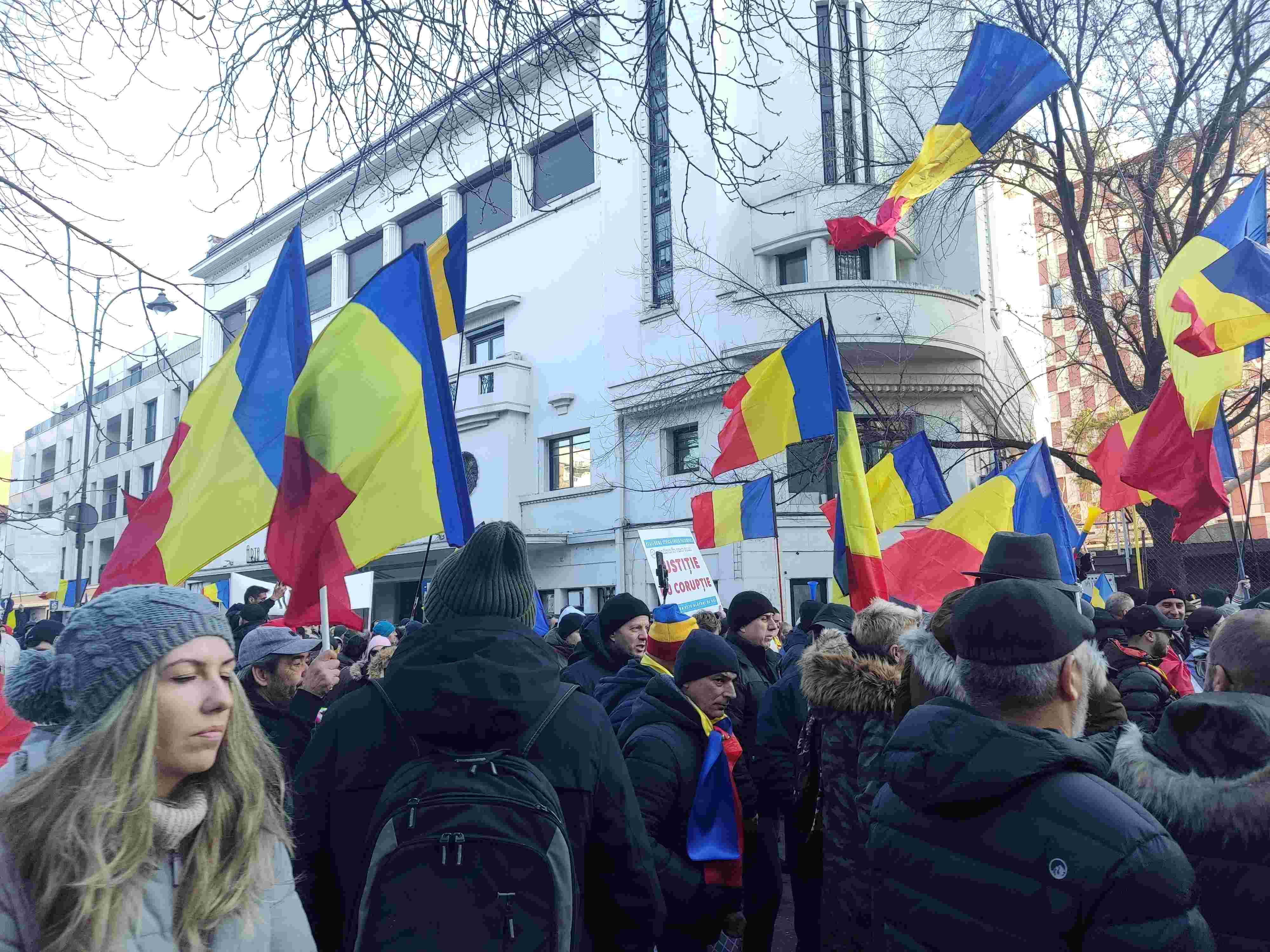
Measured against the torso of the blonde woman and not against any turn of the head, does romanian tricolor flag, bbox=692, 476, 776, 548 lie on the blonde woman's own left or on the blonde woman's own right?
on the blonde woman's own left

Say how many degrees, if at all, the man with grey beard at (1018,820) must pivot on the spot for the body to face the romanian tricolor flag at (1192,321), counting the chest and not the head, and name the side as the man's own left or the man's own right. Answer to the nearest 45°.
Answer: approximately 45° to the man's own left

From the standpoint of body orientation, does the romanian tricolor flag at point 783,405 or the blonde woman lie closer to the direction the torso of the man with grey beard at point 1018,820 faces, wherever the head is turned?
the romanian tricolor flag

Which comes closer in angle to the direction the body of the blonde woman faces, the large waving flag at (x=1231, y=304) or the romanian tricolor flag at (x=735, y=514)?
the large waving flag

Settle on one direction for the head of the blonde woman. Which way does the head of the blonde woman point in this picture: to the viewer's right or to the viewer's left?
to the viewer's right

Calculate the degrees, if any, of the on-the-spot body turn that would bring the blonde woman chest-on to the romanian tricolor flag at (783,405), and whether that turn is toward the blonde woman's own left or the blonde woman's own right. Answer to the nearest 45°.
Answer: approximately 90° to the blonde woman's own left

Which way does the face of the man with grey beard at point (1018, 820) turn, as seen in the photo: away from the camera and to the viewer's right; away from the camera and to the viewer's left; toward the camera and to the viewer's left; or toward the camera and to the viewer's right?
away from the camera and to the viewer's right

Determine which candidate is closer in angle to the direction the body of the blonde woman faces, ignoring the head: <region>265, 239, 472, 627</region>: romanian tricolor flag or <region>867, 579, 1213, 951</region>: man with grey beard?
the man with grey beard

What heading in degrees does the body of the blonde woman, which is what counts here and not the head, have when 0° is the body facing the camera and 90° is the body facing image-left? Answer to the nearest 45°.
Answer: approximately 315°

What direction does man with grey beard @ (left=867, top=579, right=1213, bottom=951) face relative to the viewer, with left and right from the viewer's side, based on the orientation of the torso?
facing away from the viewer and to the right of the viewer

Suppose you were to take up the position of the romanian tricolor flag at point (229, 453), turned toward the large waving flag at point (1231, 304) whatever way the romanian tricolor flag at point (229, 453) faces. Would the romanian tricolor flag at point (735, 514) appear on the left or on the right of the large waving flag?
left
